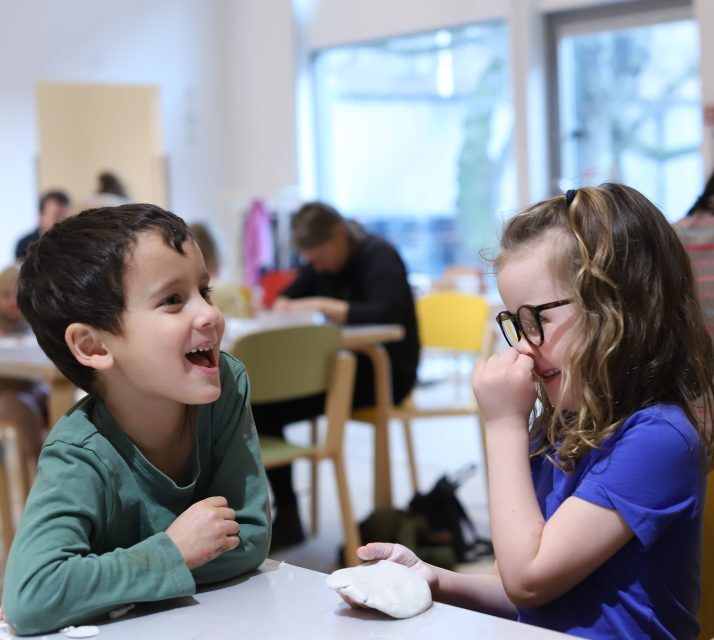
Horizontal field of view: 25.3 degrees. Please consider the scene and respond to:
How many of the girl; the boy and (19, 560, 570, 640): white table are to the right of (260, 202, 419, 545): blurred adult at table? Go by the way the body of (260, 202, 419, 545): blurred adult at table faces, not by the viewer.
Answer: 0

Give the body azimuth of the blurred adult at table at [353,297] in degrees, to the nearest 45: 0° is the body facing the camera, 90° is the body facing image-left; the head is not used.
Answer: approximately 45°

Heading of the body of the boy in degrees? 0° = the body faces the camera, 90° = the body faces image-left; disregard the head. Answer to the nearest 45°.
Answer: approximately 315°

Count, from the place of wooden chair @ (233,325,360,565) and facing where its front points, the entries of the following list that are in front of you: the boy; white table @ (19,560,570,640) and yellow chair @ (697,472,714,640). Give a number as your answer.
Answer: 0

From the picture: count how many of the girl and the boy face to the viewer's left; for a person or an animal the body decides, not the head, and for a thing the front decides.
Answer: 1

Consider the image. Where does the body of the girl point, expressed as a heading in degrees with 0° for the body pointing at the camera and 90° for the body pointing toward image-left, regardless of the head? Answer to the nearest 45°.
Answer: approximately 90°

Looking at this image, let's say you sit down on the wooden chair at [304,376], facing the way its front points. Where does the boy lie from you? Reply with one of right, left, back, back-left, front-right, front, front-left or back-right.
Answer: back-left

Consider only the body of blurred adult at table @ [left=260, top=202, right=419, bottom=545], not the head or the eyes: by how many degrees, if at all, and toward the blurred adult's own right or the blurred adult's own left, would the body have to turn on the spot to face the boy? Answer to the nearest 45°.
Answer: approximately 45° to the blurred adult's own left
